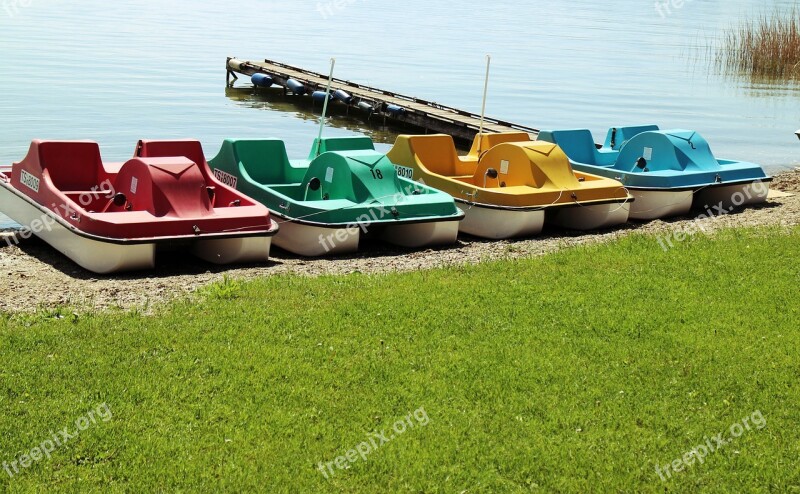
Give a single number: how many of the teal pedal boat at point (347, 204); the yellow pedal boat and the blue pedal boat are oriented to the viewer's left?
0

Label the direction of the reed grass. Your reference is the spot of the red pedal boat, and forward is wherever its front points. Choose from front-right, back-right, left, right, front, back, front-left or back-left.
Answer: left

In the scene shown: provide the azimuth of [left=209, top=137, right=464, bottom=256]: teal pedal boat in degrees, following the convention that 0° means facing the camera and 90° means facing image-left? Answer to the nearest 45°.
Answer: approximately 315°

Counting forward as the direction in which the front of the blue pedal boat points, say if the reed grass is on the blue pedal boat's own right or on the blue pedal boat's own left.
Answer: on the blue pedal boat's own left

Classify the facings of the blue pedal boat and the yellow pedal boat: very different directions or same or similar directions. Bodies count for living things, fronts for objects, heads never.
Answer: same or similar directions

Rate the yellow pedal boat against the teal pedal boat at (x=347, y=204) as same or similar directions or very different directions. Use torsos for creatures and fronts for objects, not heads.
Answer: same or similar directions

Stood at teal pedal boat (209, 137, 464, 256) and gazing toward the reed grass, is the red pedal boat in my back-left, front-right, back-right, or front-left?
back-left

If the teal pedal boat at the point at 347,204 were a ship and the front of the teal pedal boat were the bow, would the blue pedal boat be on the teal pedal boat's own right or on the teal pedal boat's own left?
on the teal pedal boat's own left

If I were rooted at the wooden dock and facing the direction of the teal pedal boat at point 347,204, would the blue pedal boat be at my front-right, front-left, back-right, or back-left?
front-left

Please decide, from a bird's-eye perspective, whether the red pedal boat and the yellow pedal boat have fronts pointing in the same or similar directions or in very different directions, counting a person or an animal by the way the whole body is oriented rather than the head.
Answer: same or similar directions
